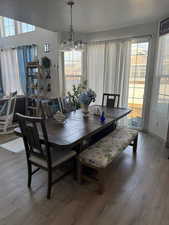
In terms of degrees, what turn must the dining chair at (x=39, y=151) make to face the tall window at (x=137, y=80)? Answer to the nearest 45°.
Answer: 0° — it already faces it

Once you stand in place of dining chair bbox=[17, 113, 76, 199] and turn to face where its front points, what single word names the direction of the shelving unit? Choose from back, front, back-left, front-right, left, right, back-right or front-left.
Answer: front-left

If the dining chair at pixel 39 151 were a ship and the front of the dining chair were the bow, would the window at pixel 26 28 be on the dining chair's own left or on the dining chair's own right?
on the dining chair's own left

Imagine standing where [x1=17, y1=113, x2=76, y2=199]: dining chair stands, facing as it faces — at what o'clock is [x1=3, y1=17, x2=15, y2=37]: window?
The window is roughly at 10 o'clock from the dining chair.

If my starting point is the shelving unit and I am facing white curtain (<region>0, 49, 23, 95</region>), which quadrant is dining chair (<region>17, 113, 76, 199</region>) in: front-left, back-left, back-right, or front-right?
back-left

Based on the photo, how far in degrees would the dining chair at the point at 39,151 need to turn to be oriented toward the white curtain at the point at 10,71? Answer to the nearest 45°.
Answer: approximately 45° to its left

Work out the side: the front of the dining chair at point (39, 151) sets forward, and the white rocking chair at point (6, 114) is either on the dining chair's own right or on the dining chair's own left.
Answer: on the dining chair's own left

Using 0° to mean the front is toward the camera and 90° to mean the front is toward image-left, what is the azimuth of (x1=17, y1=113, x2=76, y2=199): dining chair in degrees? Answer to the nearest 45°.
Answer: approximately 225°

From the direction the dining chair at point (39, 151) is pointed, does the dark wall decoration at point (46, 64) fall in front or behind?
in front
